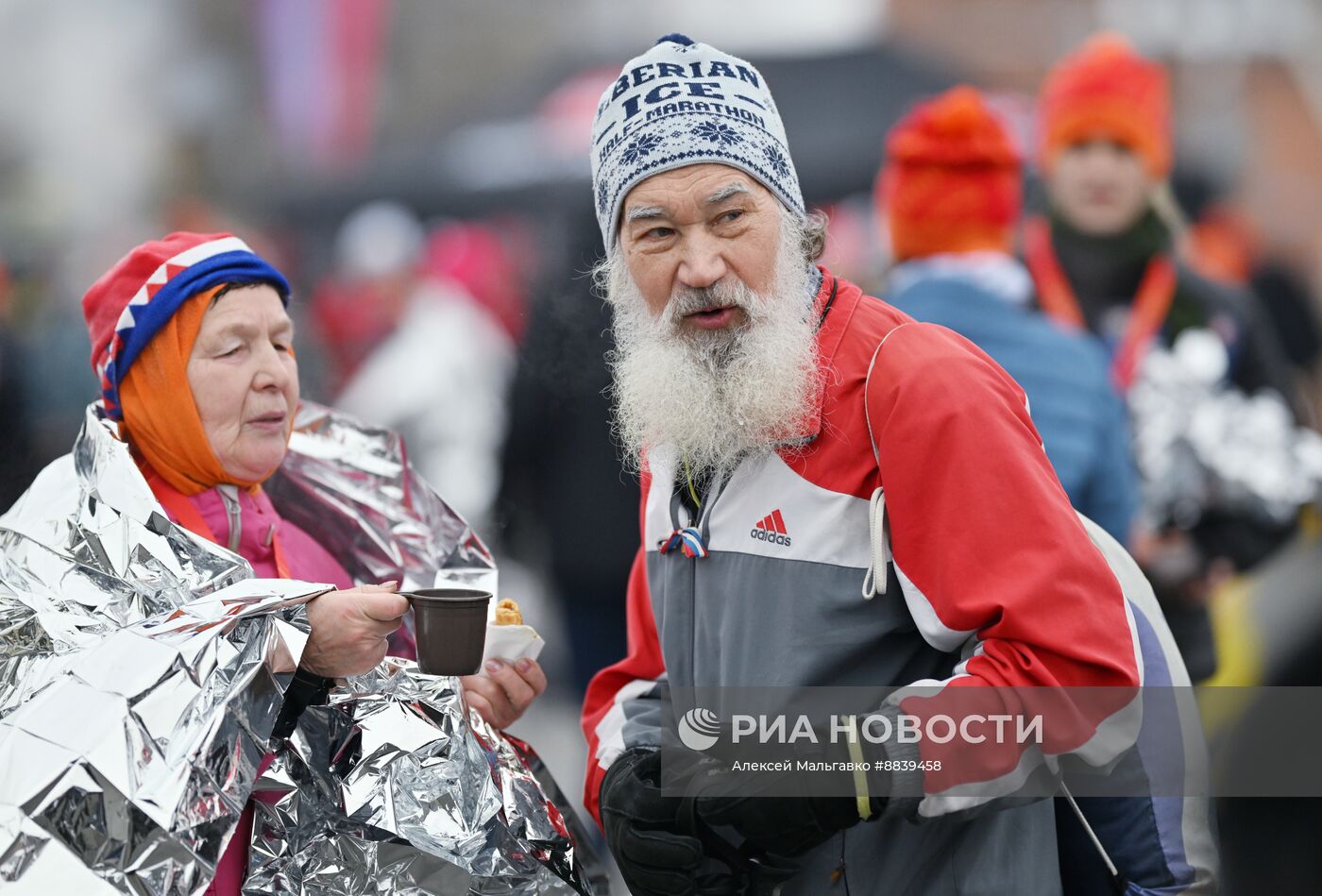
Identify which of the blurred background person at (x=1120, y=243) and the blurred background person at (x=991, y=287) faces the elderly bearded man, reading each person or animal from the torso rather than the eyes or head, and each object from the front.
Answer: the blurred background person at (x=1120, y=243)

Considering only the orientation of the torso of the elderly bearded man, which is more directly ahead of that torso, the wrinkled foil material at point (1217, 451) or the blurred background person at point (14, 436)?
the blurred background person

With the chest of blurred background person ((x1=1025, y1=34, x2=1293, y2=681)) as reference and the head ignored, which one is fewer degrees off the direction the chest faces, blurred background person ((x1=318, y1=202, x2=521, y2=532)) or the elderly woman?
the elderly woman

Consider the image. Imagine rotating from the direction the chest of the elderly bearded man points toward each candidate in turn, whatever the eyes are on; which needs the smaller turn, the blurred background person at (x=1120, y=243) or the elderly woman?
the elderly woman

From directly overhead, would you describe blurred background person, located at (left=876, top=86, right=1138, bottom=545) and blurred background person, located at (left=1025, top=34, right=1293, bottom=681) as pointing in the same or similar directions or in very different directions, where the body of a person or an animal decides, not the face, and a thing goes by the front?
very different directions

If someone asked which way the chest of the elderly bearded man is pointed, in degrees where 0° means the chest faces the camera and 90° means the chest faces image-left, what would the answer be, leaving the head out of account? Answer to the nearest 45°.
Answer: approximately 45°

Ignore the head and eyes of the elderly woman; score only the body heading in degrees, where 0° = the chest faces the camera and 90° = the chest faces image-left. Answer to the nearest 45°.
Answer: approximately 315°

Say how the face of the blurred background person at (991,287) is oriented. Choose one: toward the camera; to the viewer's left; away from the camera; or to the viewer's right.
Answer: away from the camera

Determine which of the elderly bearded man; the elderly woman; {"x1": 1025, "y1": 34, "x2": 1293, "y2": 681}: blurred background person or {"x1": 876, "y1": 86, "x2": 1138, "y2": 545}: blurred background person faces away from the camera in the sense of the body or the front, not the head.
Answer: {"x1": 876, "y1": 86, "x2": 1138, "y2": 545}: blurred background person

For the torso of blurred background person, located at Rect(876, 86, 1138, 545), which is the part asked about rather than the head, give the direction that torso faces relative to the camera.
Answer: away from the camera

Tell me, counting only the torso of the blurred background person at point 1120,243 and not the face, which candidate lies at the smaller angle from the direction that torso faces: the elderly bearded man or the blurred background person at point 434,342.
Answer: the elderly bearded man

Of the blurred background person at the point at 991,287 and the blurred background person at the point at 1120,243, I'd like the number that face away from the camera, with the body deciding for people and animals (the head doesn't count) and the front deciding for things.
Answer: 1
